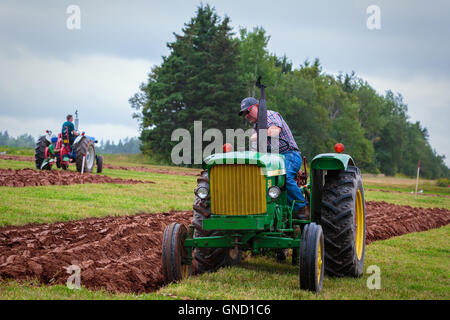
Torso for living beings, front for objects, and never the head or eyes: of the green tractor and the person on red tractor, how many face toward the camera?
1

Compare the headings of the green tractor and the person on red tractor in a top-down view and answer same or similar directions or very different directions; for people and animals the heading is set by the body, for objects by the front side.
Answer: very different directions

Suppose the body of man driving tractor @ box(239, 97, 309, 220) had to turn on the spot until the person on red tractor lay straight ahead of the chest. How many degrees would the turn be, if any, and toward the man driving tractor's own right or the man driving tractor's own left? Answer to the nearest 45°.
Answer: approximately 45° to the man driving tractor's own right

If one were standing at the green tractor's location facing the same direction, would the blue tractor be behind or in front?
behind

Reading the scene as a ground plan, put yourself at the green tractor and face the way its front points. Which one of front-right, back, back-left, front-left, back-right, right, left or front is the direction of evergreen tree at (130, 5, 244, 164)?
back

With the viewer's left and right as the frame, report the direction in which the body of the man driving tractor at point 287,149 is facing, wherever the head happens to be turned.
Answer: facing to the left of the viewer
